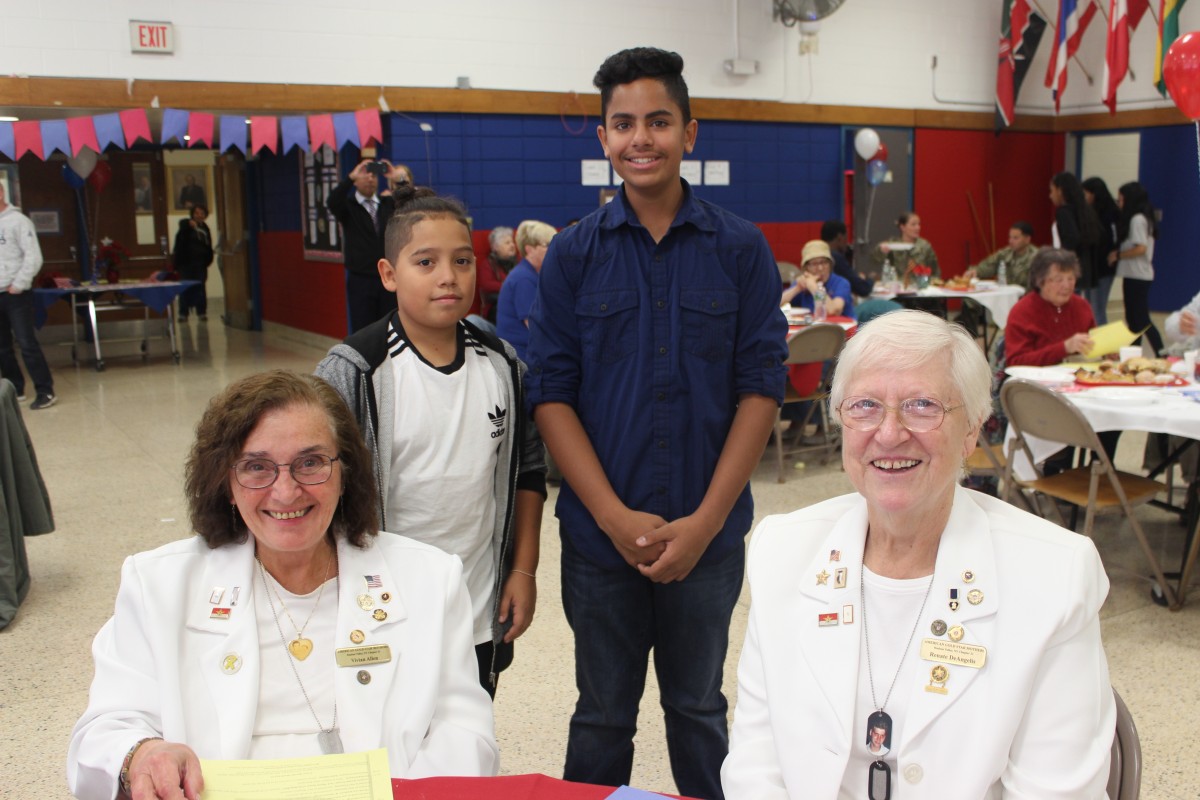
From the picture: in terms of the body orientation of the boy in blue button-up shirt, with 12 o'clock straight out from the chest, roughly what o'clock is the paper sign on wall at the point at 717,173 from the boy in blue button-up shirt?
The paper sign on wall is roughly at 6 o'clock from the boy in blue button-up shirt.

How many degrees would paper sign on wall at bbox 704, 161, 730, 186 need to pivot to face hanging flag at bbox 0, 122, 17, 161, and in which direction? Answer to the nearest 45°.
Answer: approximately 45° to its right

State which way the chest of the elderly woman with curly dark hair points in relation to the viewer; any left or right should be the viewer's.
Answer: facing the viewer

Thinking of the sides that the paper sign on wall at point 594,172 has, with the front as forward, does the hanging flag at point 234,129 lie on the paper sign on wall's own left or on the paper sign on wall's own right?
on the paper sign on wall's own right

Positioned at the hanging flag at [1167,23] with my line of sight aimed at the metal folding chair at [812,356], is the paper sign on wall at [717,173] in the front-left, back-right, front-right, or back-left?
front-right

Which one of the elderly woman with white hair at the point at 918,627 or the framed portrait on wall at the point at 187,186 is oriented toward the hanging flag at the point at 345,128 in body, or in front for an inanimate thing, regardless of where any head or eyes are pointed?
the framed portrait on wall

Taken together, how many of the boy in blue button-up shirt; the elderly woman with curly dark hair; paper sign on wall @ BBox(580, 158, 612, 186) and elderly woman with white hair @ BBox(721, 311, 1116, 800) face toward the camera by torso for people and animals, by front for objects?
4

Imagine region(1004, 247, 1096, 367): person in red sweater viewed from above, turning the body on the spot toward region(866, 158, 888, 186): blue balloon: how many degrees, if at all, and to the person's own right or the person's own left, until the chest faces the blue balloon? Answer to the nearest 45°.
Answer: approximately 135° to the person's own left

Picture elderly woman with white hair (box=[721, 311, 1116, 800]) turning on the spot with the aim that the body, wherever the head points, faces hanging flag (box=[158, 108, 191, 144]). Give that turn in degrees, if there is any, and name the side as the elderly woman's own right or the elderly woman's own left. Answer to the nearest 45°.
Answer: approximately 135° to the elderly woman's own right

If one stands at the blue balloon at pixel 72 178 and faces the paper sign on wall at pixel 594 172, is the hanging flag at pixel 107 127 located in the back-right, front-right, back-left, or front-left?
front-right

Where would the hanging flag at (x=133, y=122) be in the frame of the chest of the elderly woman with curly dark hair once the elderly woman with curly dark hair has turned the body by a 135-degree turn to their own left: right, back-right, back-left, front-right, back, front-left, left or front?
front-left

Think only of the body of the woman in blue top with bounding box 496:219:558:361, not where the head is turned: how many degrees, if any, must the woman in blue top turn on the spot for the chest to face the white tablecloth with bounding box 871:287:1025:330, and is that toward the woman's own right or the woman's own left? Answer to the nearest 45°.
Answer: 0° — they already face it

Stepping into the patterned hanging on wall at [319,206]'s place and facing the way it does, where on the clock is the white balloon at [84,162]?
The white balloon is roughly at 2 o'clock from the patterned hanging on wall.

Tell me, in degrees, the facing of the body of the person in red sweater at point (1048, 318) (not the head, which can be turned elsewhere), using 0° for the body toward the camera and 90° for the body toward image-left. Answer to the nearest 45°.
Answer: approximately 315°

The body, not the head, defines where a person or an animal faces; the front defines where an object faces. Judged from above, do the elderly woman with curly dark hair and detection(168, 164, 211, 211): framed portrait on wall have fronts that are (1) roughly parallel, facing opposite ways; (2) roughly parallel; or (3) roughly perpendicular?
roughly parallel

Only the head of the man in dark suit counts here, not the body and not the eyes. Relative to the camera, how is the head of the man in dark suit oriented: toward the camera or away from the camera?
toward the camera

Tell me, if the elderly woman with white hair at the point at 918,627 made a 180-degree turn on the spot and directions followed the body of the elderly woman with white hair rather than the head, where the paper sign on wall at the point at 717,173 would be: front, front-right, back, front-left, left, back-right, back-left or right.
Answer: front

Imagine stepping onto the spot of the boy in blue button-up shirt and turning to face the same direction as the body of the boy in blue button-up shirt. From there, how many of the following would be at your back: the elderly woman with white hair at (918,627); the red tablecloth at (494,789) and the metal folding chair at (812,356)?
1

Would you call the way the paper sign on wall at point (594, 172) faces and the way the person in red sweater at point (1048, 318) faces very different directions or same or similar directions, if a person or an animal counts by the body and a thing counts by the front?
same or similar directions
